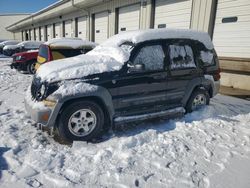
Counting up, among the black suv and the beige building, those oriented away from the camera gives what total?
0

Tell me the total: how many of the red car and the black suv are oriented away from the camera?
0

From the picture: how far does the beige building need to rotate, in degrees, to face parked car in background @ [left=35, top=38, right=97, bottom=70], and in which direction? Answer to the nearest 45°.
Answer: approximately 45° to its right

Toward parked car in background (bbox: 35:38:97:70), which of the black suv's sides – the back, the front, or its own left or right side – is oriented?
right

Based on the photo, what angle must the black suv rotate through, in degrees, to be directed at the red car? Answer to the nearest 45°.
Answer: approximately 90° to its right

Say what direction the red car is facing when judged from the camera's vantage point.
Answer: facing the viewer and to the left of the viewer

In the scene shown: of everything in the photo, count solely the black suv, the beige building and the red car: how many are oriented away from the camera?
0
